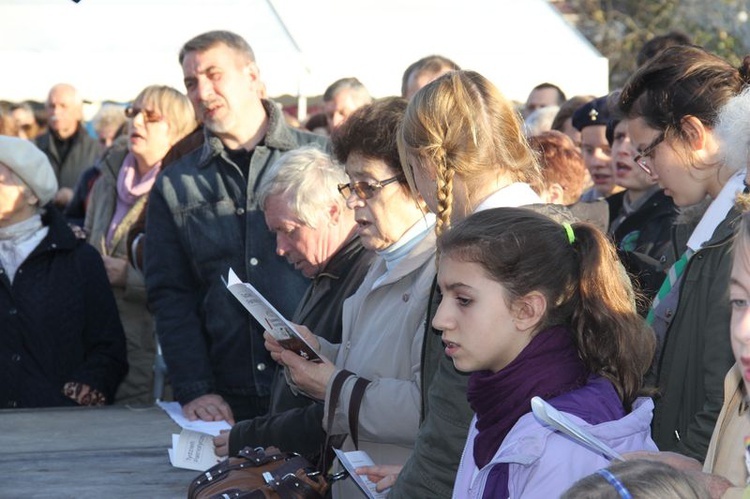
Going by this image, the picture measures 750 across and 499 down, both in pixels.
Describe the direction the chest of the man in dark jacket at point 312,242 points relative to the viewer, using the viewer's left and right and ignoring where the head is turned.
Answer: facing to the left of the viewer

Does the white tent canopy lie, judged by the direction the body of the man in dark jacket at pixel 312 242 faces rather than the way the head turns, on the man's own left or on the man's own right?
on the man's own right

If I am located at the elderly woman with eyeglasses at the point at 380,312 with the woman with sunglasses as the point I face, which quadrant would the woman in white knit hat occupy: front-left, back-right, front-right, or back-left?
front-left

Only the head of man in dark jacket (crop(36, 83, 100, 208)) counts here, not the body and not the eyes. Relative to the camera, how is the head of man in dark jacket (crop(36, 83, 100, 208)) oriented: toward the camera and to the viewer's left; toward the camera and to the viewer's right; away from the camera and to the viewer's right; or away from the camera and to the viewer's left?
toward the camera and to the viewer's left

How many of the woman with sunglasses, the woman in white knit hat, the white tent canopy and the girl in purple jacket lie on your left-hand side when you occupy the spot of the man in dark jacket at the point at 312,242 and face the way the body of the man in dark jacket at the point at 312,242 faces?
1

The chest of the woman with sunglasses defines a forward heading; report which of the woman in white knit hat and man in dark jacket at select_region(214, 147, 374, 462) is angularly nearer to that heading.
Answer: the woman in white knit hat

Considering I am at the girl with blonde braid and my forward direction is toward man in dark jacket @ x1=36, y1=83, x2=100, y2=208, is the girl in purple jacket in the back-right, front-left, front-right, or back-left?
back-left

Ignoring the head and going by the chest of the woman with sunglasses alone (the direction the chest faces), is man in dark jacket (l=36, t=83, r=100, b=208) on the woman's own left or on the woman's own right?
on the woman's own right

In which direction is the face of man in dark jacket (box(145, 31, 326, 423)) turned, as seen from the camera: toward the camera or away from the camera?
toward the camera

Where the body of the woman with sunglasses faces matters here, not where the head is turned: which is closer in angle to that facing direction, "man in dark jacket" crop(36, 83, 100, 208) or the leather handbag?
the leather handbag

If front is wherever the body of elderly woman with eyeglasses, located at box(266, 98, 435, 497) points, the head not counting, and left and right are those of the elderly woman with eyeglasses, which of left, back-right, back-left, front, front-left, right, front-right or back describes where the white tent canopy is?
back-right

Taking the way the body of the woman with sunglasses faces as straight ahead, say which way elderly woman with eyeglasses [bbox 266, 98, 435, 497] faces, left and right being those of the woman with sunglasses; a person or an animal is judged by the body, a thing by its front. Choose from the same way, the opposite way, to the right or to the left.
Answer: the same way

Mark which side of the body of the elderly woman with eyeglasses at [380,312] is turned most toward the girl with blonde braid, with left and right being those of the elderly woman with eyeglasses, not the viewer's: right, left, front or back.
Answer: left

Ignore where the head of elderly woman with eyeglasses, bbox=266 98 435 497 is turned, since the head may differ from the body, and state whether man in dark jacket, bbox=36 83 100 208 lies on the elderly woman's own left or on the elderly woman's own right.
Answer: on the elderly woman's own right
